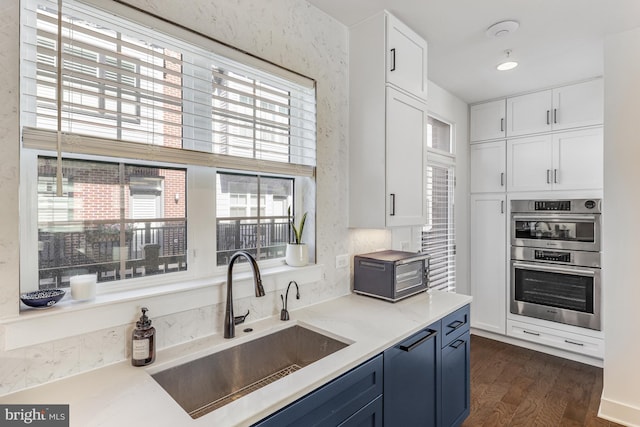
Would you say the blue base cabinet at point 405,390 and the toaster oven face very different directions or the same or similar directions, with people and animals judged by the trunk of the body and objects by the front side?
same or similar directions

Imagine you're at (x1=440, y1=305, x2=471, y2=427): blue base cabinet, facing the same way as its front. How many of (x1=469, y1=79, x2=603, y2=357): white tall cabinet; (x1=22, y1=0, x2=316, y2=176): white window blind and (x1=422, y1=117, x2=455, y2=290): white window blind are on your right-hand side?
1

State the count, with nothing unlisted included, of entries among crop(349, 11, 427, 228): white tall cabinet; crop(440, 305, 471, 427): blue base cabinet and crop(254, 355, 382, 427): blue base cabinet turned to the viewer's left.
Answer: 0

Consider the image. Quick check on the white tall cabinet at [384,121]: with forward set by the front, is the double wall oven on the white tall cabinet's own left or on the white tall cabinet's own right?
on the white tall cabinet's own left

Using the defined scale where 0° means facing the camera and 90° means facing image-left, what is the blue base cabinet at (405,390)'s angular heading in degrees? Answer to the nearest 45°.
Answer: approximately 315°

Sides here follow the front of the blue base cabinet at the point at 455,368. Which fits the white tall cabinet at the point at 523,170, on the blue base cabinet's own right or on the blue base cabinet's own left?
on the blue base cabinet's own left

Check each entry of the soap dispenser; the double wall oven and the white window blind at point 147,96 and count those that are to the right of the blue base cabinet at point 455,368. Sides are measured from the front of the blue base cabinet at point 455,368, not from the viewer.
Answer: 2

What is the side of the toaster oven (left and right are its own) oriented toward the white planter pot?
right

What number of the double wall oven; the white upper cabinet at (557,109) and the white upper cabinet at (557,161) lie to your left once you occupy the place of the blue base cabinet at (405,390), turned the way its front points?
3

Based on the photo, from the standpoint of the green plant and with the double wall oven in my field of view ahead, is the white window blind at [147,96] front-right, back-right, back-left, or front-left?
back-right

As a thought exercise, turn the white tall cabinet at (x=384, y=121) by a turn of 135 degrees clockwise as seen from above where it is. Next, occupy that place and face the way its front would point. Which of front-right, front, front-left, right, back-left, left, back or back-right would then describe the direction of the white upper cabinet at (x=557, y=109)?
back-right

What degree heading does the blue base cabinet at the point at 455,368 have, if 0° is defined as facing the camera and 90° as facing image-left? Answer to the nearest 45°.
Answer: approximately 315°

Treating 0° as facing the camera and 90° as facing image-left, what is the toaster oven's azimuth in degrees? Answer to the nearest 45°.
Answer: approximately 315°

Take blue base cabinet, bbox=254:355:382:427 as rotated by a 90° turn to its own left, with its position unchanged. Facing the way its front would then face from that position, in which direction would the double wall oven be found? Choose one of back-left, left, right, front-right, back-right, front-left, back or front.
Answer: front

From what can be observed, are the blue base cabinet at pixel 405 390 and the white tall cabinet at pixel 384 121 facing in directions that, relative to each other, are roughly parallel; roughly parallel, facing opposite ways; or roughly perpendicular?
roughly parallel

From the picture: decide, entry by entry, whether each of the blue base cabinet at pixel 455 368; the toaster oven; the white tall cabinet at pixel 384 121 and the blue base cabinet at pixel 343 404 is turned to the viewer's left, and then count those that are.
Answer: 0

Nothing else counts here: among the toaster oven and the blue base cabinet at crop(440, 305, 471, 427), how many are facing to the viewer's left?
0

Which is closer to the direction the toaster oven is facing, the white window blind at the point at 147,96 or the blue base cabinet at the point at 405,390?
the blue base cabinet

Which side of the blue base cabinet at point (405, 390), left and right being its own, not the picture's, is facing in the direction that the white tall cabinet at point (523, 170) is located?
left
